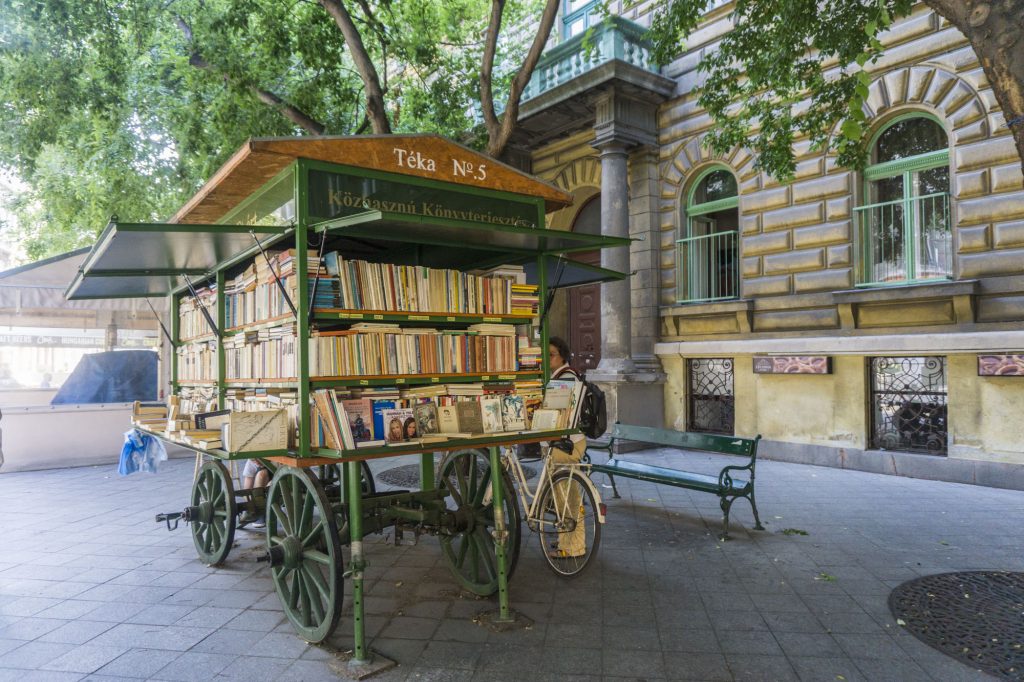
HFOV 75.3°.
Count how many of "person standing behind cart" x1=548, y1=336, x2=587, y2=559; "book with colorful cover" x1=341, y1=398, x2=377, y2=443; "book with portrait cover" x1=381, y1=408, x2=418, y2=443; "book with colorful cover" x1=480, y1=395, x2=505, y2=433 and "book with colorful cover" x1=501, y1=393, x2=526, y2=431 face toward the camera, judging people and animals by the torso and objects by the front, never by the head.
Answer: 4

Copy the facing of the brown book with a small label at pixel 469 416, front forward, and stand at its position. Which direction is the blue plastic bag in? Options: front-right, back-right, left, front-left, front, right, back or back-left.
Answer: back-right

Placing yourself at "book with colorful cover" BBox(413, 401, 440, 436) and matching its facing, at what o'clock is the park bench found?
The park bench is roughly at 8 o'clock from the book with colorful cover.

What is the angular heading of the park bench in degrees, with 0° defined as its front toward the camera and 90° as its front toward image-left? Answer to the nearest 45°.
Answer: approximately 45°

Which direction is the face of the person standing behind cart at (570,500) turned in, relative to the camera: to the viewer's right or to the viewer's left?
to the viewer's left

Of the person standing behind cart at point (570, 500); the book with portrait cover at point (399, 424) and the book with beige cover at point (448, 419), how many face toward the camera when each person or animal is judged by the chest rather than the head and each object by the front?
2

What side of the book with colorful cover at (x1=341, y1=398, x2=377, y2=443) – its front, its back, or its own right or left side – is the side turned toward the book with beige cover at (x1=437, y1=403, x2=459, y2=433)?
left

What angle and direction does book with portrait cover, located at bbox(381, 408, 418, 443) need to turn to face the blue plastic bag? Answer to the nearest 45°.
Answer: approximately 135° to its right

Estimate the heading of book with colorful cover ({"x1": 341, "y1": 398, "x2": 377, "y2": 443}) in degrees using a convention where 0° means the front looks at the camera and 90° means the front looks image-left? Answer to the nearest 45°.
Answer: approximately 0°

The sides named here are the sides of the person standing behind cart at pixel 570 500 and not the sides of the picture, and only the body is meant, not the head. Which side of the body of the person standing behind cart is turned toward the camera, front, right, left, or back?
left
